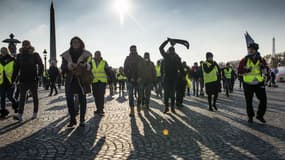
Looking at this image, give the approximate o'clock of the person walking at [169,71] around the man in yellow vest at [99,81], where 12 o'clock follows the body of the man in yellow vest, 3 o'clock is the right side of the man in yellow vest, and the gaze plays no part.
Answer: The person walking is roughly at 8 o'clock from the man in yellow vest.

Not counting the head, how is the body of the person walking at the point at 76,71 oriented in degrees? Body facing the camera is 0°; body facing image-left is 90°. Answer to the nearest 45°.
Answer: approximately 0°

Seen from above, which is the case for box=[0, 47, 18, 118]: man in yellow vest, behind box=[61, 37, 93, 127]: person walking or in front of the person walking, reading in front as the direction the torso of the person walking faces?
behind

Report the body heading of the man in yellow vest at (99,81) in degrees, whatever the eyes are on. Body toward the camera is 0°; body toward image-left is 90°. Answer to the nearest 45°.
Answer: approximately 45°

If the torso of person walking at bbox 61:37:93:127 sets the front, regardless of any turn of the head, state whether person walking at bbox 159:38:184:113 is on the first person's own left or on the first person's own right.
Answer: on the first person's own left

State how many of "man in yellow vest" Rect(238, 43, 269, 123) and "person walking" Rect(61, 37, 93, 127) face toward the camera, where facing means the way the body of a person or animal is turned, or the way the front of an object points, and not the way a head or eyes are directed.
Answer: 2

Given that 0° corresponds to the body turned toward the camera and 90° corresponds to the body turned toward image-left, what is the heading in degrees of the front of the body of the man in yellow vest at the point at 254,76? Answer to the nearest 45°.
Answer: approximately 0°

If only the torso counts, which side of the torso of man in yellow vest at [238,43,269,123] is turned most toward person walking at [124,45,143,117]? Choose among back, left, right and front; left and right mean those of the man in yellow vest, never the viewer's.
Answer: right

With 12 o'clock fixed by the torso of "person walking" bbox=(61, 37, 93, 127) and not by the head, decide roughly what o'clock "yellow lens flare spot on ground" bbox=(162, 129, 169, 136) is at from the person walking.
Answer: The yellow lens flare spot on ground is roughly at 10 o'clock from the person walking.
